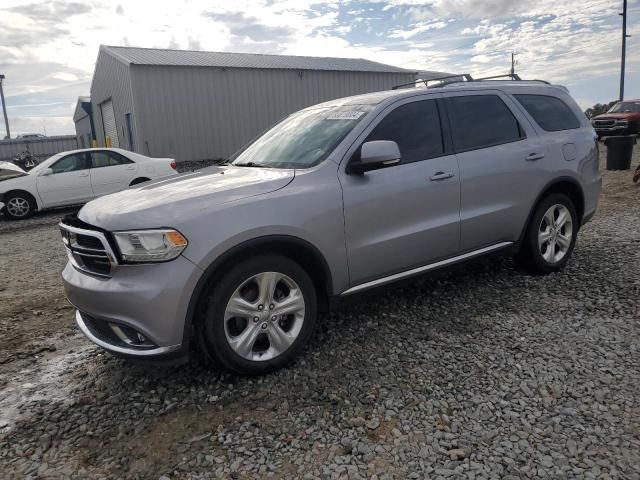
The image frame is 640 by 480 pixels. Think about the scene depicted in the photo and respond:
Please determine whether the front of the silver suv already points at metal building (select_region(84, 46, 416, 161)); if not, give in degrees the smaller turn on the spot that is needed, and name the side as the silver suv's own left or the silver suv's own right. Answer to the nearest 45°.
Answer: approximately 135° to the silver suv's own right

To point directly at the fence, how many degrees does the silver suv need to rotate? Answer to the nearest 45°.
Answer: approximately 90° to its right

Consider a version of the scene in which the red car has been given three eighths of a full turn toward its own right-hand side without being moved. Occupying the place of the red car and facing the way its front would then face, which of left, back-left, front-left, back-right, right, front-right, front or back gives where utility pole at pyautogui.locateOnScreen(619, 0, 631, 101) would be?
front

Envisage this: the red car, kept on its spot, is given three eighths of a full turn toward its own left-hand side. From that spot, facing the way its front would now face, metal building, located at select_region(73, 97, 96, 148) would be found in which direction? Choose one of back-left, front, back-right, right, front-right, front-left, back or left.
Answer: back

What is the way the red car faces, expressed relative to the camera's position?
facing the viewer and to the left of the viewer

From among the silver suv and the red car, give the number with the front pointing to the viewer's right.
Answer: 0

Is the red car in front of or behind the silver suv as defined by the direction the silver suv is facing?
behind

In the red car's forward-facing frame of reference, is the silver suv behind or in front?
in front

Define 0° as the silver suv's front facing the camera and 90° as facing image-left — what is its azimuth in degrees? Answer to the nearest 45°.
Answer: approximately 45°

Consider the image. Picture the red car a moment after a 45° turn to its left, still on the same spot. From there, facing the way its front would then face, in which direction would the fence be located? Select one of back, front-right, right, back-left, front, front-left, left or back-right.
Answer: right

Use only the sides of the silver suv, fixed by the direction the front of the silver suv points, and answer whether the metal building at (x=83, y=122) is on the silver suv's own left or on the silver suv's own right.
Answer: on the silver suv's own right

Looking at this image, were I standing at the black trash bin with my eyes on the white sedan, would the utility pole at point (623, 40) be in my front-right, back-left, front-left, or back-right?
back-right

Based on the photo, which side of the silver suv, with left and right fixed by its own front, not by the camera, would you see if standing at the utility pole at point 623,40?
back

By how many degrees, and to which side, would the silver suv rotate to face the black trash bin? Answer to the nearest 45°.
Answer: approximately 180°

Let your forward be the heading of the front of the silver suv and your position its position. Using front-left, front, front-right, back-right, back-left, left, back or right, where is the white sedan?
right

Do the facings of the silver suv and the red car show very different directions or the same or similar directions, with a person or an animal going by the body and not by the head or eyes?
same or similar directions
